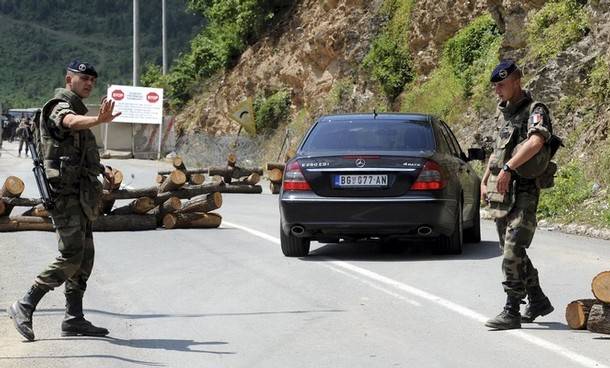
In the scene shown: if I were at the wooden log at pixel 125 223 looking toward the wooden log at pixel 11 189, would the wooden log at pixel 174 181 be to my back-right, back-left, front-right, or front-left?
back-right

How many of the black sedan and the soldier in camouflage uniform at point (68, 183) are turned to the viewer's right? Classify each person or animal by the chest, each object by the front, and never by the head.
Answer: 1

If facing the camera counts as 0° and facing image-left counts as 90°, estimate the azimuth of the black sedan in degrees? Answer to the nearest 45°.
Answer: approximately 180°

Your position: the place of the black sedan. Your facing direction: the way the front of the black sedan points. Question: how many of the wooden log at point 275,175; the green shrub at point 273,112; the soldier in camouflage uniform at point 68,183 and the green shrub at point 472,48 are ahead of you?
3

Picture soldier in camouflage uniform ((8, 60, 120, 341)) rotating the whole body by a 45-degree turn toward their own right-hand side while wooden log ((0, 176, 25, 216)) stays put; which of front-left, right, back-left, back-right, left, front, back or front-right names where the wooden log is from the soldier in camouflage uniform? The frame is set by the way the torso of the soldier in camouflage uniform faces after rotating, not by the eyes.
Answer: back-left

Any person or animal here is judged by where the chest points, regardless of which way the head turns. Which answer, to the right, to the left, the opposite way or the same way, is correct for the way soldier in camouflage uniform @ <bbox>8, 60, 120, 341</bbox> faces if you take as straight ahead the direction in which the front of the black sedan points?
to the right

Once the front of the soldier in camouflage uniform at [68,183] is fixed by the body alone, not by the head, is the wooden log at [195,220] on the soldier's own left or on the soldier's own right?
on the soldier's own left

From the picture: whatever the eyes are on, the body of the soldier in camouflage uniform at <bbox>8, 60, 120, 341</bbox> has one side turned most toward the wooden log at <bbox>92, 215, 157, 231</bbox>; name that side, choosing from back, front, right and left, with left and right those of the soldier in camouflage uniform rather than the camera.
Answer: left

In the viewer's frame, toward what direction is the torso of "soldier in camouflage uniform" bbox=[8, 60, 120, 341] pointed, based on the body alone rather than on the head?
to the viewer's right

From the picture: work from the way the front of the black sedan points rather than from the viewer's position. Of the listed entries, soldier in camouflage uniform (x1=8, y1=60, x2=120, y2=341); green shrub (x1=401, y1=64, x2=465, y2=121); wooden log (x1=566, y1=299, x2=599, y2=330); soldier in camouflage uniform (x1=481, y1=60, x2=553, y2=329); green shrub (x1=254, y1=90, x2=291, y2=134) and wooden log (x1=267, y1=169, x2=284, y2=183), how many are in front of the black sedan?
3

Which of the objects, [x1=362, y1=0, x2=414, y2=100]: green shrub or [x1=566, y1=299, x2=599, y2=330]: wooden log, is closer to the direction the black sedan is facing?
the green shrub

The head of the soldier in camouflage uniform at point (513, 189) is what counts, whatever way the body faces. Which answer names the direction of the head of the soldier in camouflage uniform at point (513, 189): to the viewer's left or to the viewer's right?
to the viewer's left
